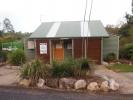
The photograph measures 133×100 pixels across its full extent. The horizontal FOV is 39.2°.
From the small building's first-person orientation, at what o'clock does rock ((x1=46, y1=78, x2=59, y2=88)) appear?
The rock is roughly at 12 o'clock from the small building.

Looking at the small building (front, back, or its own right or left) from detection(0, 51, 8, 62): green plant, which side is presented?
right

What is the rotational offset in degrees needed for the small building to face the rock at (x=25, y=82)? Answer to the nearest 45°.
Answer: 0° — it already faces it

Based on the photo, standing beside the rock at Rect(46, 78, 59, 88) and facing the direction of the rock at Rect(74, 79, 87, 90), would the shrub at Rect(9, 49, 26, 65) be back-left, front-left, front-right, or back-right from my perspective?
back-left

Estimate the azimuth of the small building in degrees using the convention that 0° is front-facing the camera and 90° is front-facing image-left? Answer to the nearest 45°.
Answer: approximately 0°

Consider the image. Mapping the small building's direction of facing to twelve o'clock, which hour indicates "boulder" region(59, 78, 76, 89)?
The boulder is roughly at 12 o'clock from the small building.

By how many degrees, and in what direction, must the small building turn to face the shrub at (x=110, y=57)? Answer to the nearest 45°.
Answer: approximately 90° to its left

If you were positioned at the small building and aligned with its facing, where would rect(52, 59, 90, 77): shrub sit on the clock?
The shrub is roughly at 12 o'clock from the small building.

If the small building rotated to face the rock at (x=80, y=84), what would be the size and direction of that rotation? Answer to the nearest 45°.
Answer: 0° — it already faces it

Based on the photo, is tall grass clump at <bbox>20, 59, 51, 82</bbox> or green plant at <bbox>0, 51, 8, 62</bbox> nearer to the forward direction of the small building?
the tall grass clump
